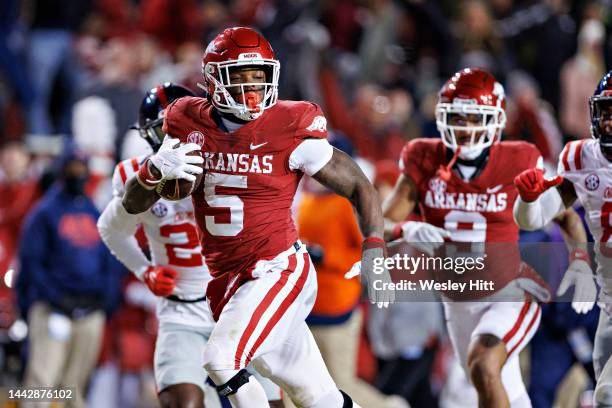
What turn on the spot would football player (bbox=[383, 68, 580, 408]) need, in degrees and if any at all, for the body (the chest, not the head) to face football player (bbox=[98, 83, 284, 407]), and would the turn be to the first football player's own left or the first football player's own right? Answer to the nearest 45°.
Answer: approximately 90° to the first football player's own right

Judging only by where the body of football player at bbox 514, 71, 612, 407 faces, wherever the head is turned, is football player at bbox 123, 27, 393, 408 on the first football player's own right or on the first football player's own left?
on the first football player's own right

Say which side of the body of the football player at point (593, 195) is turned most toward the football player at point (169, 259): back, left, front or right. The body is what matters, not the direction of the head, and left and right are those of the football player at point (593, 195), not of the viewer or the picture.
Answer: right

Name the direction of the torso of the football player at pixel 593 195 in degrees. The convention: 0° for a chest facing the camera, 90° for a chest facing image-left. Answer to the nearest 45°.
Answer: approximately 0°

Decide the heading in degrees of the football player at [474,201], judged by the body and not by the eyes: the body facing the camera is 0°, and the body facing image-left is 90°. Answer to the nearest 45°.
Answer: approximately 0°

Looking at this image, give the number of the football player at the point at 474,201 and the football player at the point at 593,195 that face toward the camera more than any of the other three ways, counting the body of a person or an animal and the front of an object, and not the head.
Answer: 2
